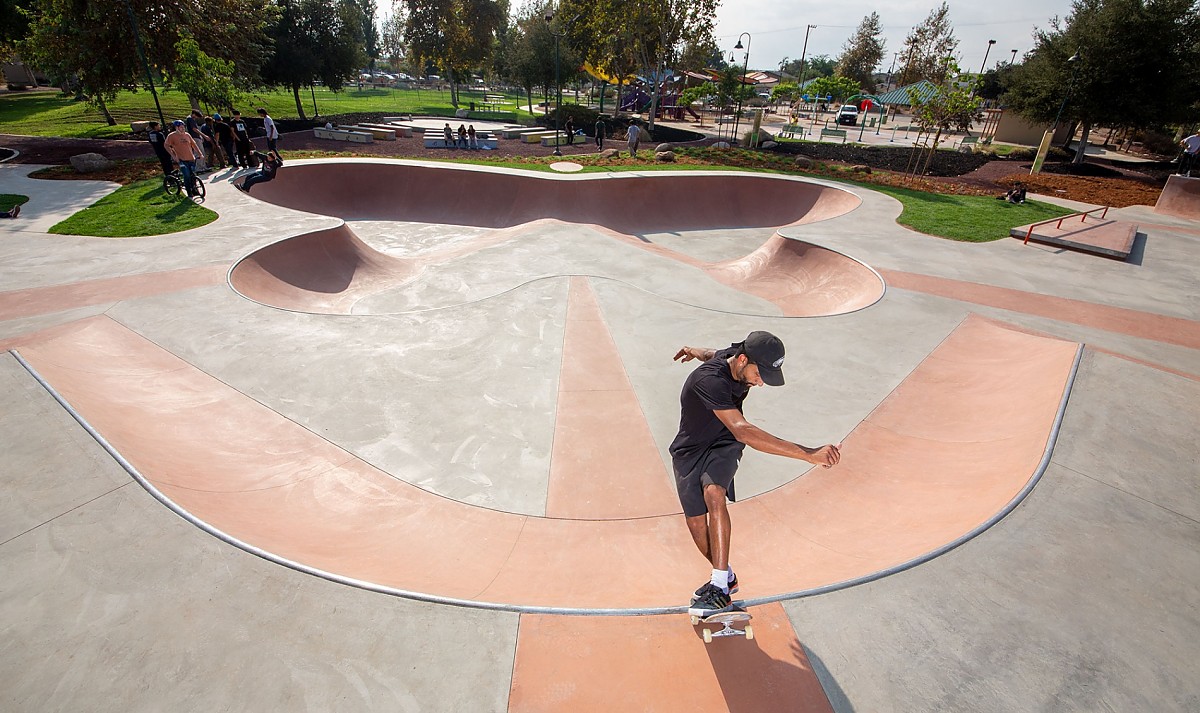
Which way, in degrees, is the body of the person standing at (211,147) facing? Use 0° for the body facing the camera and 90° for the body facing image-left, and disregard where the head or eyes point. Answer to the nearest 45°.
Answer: approximately 315°

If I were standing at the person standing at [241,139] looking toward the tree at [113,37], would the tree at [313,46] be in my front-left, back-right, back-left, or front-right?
front-right

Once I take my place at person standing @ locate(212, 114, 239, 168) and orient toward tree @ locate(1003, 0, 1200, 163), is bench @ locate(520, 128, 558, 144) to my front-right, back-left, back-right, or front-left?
front-left

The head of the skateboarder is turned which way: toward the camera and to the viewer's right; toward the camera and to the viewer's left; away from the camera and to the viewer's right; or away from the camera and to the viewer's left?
toward the camera and to the viewer's right

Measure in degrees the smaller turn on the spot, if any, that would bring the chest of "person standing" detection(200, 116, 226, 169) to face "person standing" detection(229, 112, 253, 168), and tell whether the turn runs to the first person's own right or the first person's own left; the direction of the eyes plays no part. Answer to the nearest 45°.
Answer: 0° — they already face them

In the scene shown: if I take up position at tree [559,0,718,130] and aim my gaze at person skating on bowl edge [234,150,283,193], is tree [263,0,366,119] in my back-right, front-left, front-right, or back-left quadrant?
front-right

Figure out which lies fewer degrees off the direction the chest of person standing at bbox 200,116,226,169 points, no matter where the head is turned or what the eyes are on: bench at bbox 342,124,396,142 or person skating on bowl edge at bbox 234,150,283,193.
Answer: the person skating on bowl edge

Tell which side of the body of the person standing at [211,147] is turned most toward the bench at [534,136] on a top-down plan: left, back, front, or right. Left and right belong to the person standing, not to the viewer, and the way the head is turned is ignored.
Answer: left

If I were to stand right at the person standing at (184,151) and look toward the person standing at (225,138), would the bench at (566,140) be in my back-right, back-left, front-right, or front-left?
front-right

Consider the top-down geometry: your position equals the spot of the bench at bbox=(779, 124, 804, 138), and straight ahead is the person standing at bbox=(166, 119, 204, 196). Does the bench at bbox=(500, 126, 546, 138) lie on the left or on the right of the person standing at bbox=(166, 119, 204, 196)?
right

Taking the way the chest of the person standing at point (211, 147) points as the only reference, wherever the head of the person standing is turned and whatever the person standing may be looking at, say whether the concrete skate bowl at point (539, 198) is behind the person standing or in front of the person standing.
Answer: in front

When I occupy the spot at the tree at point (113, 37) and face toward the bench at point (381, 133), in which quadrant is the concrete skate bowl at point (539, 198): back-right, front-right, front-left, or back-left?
front-right

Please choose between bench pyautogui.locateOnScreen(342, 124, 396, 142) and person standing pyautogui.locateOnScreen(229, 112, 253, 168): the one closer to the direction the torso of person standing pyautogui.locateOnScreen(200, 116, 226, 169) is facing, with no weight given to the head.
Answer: the person standing

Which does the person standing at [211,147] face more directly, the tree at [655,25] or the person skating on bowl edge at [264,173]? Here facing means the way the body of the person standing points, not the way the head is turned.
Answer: the person skating on bowl edge

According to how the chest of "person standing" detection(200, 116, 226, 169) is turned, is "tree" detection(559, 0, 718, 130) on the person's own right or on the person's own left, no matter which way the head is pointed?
on the person's own left

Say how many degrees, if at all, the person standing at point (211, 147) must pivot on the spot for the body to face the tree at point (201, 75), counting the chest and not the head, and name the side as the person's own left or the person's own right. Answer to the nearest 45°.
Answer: approximately 135° to the person's own left
